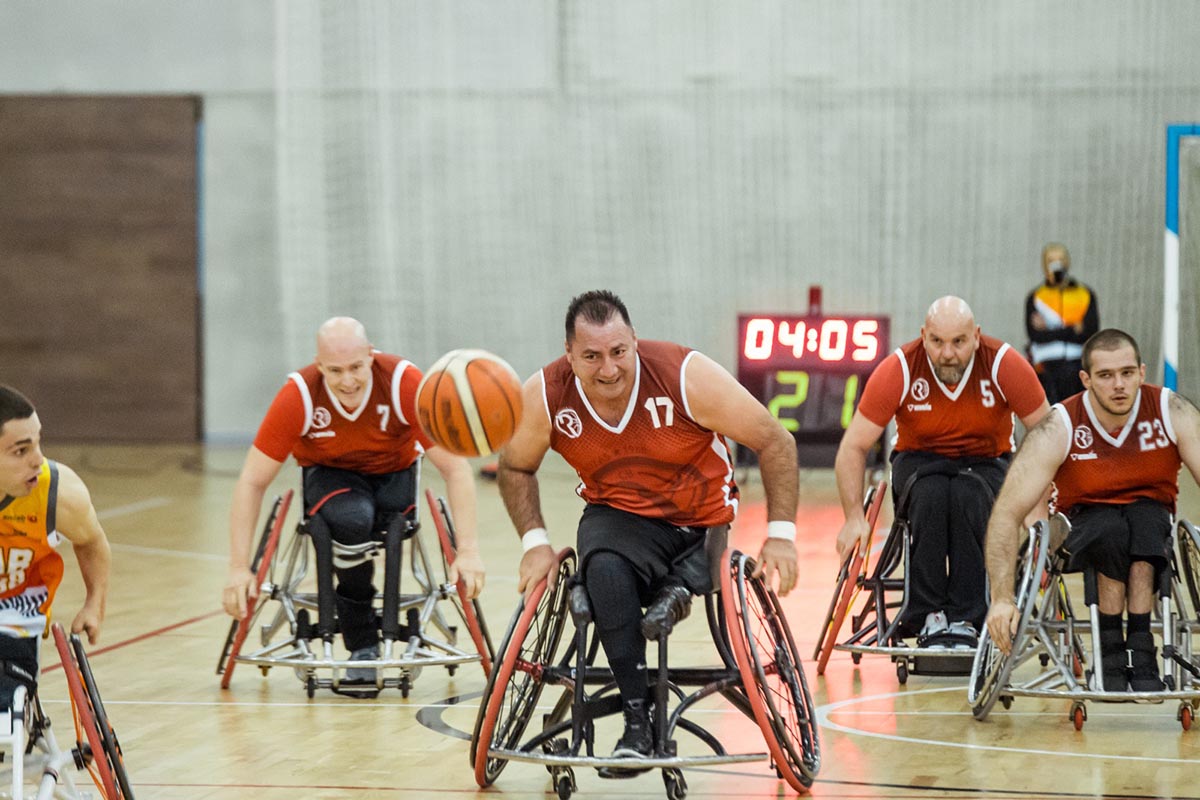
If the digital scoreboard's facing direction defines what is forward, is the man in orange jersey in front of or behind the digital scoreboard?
in front

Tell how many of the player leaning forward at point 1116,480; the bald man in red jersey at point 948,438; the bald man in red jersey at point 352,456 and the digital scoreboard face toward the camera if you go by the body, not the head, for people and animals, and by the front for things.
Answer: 4

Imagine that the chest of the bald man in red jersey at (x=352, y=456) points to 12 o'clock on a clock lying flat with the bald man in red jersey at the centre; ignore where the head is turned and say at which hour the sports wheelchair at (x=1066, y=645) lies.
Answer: The sports wheelchair is roughly at 10 o'clock from the bald man in red jersey.

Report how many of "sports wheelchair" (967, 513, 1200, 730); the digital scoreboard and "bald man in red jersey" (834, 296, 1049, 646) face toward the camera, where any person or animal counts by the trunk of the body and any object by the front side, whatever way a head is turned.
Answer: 3

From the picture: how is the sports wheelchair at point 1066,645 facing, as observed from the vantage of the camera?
facing the viewer

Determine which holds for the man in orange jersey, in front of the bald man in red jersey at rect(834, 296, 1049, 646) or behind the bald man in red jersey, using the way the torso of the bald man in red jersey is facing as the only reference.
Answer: in front

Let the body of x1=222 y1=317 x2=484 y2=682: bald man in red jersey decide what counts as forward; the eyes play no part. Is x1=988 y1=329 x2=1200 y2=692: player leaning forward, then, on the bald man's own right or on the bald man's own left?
on the bald man's own left

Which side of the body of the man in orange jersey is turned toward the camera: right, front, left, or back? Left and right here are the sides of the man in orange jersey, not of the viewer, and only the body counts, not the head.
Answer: front

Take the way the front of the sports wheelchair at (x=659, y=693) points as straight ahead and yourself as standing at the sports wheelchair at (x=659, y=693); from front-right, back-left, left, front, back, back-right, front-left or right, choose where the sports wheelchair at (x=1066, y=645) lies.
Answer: back-left

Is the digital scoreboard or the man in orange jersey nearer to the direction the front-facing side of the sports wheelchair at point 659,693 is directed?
the man in orange jersey

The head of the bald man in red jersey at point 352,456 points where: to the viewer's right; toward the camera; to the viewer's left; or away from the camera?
toward the camera

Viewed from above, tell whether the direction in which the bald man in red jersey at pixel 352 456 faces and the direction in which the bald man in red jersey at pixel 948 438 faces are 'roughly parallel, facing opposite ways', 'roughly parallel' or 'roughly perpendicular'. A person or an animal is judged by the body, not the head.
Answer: roughly parallel

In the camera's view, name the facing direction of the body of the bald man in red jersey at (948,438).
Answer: toward the camera
